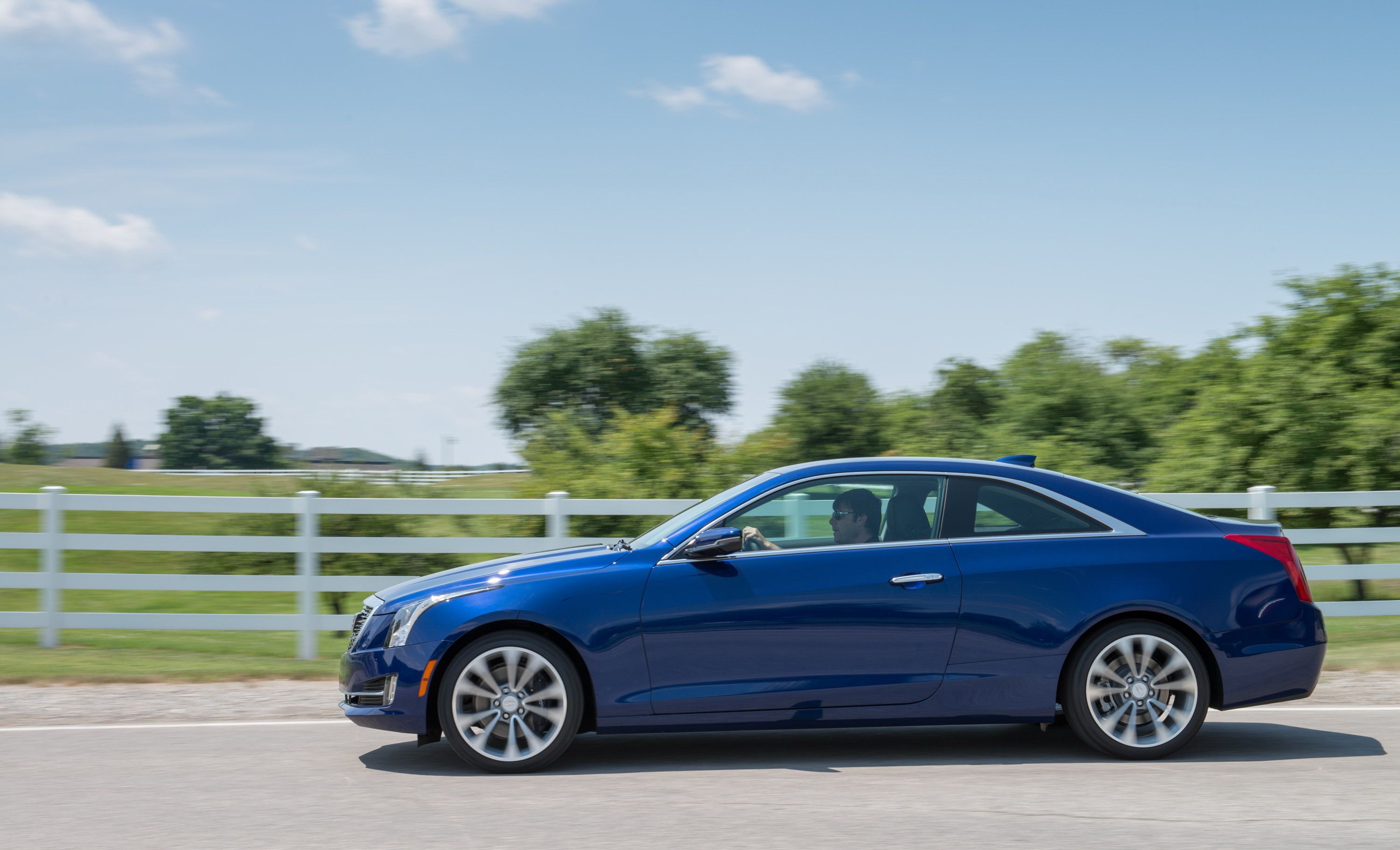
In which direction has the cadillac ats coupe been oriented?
to the viewer's left

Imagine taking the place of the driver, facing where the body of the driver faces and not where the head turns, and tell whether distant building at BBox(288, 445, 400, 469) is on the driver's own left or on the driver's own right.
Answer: on the driver's own right

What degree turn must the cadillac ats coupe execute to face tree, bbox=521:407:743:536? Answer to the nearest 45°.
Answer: approximately 90° to its right

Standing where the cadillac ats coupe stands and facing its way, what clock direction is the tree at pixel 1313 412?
The tree is roughly at 4 o'clock from the cadillac ats coupe.

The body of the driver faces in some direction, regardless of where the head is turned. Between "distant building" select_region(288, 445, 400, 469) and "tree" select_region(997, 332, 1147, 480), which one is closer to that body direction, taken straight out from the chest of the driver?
the distant building

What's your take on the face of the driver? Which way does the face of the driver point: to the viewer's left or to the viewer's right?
to the viewer's left

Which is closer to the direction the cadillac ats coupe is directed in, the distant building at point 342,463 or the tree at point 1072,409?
the distant building

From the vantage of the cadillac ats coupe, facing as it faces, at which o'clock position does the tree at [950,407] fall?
The tree is roughly at 3 o'clock from the cadillac ats coupe.

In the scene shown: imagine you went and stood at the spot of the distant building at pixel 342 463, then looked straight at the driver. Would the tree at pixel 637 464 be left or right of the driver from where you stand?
left

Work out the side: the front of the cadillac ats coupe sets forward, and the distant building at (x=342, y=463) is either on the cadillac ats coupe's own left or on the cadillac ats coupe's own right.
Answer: on the cadillac ats coupe's own right

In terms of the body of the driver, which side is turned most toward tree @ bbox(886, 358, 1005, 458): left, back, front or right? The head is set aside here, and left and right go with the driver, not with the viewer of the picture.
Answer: right

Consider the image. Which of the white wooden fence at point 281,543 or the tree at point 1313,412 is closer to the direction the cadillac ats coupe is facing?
the white wooden fence

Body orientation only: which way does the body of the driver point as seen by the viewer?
to the viewer's left

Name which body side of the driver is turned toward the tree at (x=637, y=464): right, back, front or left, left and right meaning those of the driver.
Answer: right
